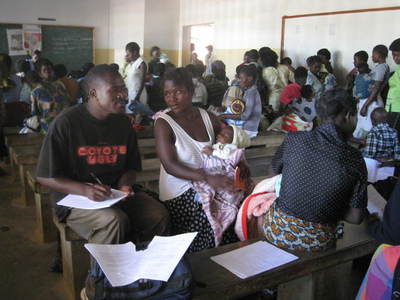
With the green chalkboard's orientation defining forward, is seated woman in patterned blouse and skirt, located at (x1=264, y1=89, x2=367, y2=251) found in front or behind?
in front

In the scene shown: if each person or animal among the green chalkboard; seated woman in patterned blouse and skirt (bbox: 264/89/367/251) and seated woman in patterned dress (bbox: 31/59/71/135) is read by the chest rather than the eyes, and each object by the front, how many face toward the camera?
2

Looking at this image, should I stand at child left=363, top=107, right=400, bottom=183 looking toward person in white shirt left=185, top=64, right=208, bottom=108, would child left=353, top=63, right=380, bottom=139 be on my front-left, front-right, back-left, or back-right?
front-right

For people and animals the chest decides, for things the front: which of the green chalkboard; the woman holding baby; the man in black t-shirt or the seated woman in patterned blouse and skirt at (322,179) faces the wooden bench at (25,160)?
the green chalkboard

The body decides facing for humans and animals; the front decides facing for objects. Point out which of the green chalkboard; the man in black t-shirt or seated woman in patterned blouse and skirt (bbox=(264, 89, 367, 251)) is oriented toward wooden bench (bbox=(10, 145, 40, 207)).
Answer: the green chalkboard

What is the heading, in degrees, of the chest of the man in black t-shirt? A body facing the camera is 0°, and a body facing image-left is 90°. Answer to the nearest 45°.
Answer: approximately 315°

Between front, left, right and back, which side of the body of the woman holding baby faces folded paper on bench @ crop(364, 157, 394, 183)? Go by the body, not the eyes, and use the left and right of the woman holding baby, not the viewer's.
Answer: left

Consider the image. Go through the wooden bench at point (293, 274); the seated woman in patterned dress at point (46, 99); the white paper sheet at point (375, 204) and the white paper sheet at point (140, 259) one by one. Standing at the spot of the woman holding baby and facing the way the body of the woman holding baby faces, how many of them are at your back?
1

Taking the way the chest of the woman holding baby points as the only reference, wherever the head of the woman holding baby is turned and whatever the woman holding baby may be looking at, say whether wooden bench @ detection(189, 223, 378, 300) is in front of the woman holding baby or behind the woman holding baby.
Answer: in front

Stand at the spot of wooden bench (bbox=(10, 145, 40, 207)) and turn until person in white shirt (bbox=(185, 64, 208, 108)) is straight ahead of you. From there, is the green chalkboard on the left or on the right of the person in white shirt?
left

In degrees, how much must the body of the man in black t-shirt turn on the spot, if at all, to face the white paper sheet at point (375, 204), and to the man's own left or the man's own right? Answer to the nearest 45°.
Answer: approximately 45° to the man's own left

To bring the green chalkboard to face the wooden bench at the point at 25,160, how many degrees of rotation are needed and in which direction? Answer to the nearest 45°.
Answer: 0° — it already faces it

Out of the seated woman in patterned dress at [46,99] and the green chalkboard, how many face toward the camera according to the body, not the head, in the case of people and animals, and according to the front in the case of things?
2

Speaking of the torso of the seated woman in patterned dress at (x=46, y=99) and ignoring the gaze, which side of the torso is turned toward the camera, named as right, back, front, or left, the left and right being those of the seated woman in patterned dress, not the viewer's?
front

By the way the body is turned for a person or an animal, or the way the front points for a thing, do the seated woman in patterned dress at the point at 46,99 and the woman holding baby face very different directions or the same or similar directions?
same or similar directions

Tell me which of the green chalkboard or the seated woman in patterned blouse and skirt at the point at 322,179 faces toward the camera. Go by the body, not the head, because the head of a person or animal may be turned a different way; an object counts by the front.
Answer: the green chalkboard

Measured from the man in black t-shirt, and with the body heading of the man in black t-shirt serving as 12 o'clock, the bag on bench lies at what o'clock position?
The bag on bench is roughly at 1 o'clock from the man in black t-shirt.

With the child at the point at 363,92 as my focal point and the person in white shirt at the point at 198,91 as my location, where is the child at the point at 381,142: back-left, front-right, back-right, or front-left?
front-right

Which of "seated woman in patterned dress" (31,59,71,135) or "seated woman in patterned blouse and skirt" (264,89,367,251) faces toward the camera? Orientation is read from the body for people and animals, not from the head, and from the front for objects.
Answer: "seated woman in patterned dress" (31,59,71,135)

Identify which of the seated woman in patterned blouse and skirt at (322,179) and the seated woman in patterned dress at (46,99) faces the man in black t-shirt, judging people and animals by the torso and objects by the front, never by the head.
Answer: the seated woman in patterned dress at (46,99)
